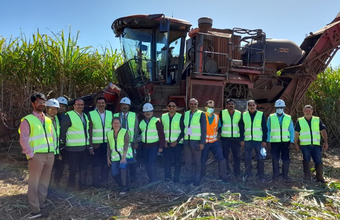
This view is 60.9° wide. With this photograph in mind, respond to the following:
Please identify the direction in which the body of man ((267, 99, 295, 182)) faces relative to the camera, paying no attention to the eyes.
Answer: toward the camera

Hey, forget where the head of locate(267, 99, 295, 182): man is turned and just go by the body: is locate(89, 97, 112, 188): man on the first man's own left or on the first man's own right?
on the first man's own right

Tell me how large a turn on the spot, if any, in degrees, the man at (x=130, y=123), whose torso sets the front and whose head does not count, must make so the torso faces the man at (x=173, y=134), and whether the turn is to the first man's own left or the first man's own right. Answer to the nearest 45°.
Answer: approximately 90° to the first man's own left

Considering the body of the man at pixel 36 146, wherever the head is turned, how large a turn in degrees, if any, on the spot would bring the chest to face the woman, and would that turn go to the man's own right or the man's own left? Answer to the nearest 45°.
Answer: approximately 90° to the man's own left

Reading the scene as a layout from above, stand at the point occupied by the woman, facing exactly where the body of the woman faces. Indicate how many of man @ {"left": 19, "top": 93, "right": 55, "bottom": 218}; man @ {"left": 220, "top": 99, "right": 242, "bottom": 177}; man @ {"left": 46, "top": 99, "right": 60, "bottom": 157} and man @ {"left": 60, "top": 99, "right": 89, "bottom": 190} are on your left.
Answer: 1

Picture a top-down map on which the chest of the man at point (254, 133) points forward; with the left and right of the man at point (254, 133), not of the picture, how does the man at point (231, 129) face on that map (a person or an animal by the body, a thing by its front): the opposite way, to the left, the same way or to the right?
the same way

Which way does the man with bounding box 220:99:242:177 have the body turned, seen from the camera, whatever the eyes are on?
toward the camera

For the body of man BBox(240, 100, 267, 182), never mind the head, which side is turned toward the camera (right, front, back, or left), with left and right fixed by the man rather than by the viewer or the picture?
front

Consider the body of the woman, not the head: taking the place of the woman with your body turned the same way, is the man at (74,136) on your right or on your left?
on your right

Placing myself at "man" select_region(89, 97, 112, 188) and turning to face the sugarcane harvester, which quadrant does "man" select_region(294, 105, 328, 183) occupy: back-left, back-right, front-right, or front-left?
front-right

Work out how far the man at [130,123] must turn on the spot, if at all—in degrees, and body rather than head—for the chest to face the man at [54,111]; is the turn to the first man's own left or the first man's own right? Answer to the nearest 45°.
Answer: approximately 45° to the first man's own right

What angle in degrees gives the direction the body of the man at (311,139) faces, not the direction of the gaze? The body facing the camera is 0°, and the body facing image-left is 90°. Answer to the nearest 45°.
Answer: approximately 0°
